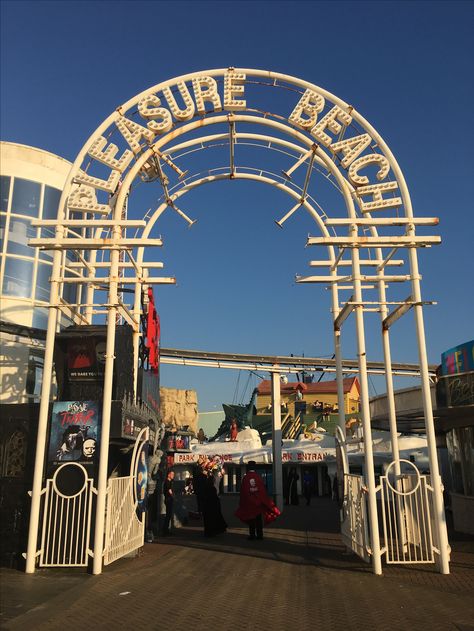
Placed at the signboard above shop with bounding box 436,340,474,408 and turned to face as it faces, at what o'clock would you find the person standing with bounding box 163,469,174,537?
The person standing is roughly at 1 o'clock from the signboard above shop.

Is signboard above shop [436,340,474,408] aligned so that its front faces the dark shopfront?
yes

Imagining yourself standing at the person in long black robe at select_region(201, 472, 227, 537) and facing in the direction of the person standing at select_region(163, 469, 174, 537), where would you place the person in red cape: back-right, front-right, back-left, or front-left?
back-left

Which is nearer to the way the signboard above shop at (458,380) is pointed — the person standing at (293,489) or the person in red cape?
the person in red cape

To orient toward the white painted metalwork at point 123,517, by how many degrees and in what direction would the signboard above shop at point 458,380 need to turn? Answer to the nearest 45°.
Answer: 0° — it already faces it

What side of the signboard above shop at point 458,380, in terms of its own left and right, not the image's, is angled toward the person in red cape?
front

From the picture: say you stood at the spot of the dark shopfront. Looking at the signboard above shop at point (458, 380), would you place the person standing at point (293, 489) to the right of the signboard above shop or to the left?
left

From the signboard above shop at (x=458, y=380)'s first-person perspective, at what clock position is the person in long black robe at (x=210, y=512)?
The person in long black robe is roughly at 1 o'clock from the signboard above shop.

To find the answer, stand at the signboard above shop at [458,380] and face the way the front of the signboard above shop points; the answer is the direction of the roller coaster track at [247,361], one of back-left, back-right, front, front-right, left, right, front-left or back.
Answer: right

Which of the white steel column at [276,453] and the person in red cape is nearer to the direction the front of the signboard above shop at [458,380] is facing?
the person in red cape

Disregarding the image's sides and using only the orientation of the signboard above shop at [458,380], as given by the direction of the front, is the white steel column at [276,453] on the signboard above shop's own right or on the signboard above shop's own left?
on the signboard above shop's own right

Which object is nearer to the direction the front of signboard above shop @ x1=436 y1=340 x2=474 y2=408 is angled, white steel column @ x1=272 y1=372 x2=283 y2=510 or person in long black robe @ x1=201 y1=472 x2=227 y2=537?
the person in long black robe

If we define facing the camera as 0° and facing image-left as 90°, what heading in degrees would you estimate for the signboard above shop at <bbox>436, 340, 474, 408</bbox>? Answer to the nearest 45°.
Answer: approximately 45°
